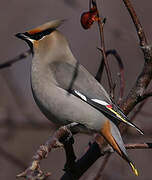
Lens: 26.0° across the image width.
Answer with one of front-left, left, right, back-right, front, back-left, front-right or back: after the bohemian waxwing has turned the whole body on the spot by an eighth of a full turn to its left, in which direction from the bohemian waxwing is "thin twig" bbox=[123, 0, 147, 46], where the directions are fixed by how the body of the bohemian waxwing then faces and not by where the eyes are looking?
left

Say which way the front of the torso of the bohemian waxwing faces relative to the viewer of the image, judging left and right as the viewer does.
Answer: facing to the left of the viewer
